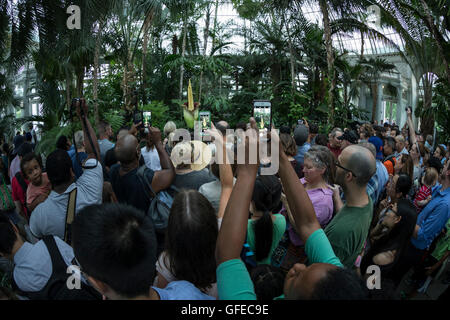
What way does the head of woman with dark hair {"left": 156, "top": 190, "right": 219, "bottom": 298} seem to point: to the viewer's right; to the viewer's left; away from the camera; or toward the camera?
away from the camera

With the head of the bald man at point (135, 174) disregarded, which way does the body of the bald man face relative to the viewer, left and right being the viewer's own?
facing away from the viewer

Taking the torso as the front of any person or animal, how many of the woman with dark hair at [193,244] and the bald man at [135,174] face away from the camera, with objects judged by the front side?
2

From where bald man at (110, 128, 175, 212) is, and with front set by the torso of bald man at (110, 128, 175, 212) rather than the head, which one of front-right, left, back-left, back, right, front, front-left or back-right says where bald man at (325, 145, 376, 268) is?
back-right

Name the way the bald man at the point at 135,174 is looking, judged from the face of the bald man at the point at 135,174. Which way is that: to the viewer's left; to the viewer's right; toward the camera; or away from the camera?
away from the camera

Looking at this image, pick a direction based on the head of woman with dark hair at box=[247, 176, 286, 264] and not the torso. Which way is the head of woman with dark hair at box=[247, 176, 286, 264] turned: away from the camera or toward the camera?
away from the camera

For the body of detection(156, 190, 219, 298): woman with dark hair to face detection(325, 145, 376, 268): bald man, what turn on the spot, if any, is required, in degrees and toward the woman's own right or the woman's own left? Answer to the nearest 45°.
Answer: approximately 45° to the woman's own right

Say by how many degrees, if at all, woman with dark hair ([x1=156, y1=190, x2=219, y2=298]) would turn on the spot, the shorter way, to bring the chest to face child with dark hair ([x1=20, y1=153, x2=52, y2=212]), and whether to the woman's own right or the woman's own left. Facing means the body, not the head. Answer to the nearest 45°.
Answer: approximately 45° to the woman's own left

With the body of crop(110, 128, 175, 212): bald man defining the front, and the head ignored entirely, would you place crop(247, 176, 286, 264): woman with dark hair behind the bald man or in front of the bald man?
behind

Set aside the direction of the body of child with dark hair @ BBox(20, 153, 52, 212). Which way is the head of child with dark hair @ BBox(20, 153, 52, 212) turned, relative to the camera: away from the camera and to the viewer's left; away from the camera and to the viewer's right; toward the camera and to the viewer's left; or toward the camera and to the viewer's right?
toward the camera and to the viewer's right

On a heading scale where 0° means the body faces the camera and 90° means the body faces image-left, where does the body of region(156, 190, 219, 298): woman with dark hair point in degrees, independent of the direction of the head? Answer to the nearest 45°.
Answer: approximately 180°
